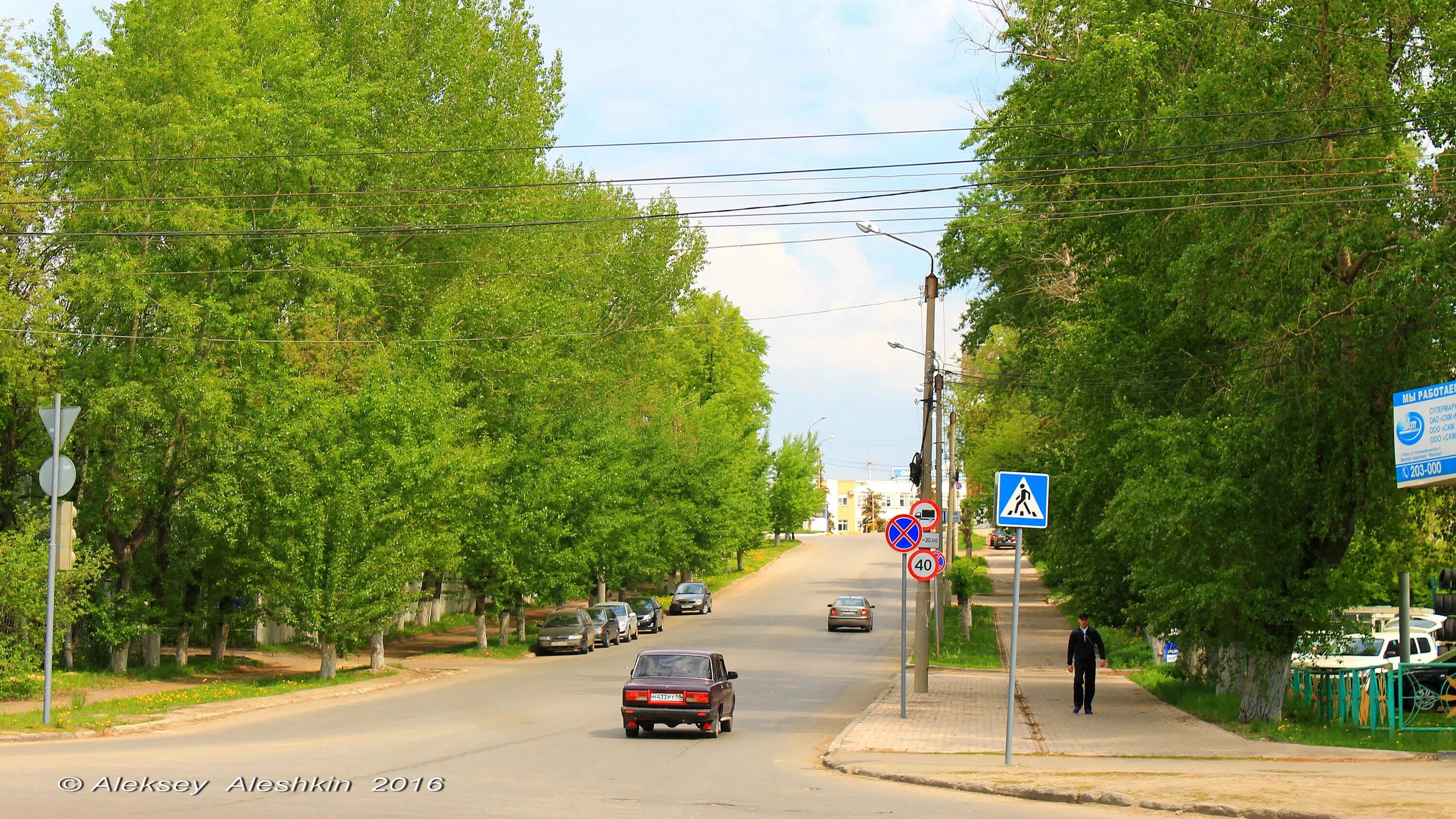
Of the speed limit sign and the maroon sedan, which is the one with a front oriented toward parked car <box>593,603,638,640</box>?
the maroon sedan

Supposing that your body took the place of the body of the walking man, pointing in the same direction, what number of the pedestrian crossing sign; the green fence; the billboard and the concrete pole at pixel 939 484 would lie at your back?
1

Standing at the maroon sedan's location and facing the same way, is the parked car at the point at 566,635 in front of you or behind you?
in front

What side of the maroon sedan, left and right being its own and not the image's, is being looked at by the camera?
back

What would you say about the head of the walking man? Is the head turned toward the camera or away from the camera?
toward the camera

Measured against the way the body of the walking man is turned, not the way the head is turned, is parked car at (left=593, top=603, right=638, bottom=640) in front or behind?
behind

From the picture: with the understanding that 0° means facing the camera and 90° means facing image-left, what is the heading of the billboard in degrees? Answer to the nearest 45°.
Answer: approximately 45°

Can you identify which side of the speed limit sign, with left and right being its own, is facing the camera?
front

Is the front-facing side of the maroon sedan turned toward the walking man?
no

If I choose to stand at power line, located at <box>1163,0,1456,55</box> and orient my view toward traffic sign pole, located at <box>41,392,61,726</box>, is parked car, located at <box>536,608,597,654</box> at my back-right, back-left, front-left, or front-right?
front-right

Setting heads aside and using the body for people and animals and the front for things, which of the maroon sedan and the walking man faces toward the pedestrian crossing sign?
the walking man

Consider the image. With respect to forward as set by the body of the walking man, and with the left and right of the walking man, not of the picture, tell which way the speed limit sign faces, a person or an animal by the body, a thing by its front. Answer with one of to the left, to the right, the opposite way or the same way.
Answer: the same way

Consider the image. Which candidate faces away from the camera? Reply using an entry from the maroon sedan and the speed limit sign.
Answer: the maroon sedan

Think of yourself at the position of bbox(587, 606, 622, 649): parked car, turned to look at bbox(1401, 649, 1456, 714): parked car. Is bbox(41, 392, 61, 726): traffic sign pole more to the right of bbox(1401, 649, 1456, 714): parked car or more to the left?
right

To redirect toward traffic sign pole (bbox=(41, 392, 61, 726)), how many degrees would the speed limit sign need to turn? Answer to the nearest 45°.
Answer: approximately 45° to its right

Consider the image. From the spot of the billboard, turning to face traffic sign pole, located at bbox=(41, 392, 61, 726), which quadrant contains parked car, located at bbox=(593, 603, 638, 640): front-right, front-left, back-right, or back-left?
front-right

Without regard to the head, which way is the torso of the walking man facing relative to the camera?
toward the camera
